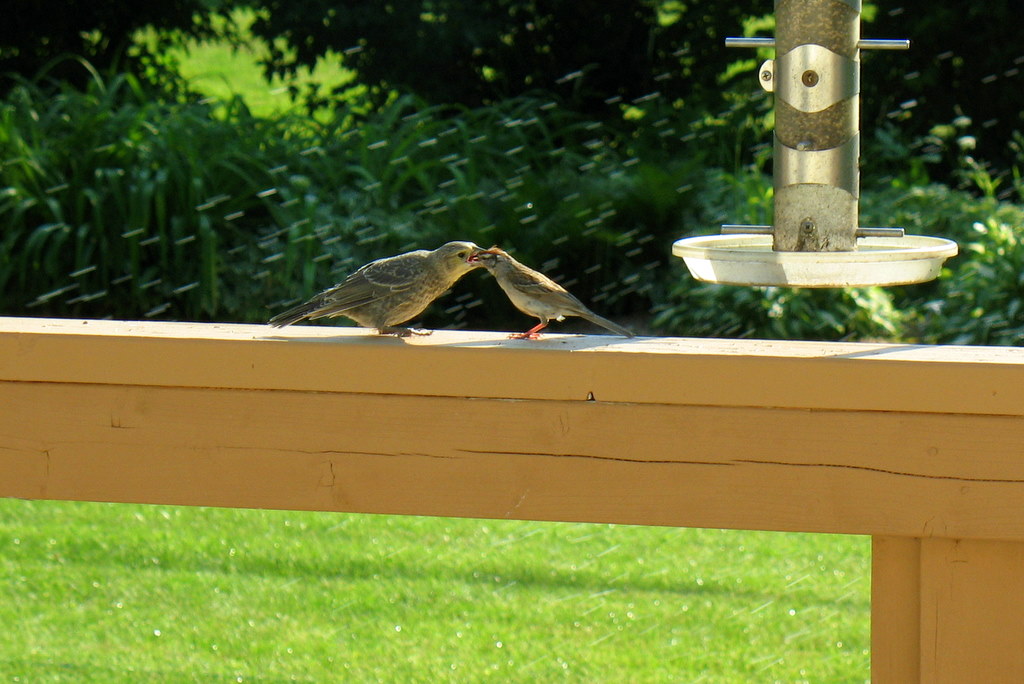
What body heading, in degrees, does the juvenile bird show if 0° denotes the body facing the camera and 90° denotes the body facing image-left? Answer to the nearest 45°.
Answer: approximately 270°

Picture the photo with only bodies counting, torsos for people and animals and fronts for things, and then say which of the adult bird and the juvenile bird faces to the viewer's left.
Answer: the adult bird

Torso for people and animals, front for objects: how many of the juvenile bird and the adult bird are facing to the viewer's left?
1

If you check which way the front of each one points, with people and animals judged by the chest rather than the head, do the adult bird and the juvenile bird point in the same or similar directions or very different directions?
very different directions

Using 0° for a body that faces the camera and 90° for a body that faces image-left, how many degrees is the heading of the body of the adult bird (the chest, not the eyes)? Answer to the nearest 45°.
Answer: approximately 90°
